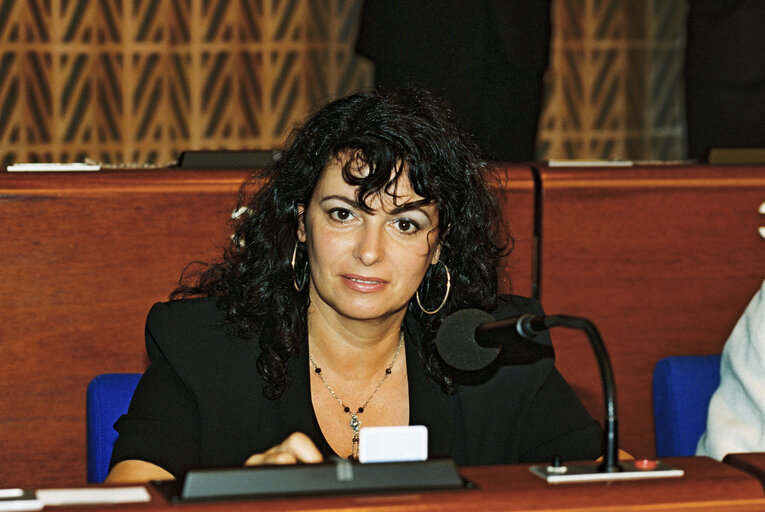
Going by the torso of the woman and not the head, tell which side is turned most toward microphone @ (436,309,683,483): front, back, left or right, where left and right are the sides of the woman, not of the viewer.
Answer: front

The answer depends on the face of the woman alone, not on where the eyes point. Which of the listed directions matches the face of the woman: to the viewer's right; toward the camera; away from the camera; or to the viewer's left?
toward the camera

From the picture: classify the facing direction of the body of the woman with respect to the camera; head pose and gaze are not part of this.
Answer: toward the camera
